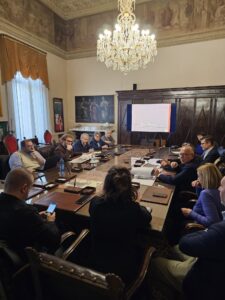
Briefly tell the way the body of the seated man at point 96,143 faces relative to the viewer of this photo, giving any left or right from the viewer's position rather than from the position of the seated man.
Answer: facing the viewer and to the right of the viewer

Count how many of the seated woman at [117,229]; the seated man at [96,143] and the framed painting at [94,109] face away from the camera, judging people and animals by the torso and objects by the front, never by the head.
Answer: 1

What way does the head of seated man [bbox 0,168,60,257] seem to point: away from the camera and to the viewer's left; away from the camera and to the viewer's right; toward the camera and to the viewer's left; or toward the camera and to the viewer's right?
away from the camera and to the viewer's right

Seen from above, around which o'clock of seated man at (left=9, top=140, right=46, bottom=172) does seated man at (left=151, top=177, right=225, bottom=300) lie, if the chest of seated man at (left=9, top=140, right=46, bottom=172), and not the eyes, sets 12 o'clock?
seated man at (left=151, top=177, right=225, bottom=300) is roughly at 1 o'clock from seated man at (left=9, top=140, right=46, bottom=172).

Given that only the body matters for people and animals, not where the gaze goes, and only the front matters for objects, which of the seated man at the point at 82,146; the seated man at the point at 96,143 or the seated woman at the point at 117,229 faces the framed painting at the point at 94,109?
the seated woman

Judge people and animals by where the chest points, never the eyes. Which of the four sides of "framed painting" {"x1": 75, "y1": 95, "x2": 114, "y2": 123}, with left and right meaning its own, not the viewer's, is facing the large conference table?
front

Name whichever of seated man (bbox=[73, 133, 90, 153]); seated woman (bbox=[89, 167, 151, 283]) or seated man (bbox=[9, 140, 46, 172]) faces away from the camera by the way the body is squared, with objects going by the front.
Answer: the seated woman

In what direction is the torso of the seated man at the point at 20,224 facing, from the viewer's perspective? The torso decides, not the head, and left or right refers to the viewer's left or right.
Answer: facing away from the viewer and to the right of the viewer

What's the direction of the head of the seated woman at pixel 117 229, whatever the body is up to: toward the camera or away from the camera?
away from the camera

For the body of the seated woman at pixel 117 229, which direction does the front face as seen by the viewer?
away from the camera

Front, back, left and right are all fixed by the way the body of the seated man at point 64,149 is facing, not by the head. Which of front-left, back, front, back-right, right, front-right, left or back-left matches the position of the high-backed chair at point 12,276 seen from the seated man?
front-right

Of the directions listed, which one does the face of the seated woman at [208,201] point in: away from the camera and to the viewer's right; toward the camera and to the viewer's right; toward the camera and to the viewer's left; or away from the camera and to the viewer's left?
away from the camera and to the viewer's left

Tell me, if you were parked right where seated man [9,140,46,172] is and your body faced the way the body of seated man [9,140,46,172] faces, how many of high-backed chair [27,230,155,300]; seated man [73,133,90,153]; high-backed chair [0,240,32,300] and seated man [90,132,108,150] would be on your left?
2

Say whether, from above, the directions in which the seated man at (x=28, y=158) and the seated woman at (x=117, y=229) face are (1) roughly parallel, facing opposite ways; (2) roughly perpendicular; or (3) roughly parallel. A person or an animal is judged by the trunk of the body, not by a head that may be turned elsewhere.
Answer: roughly perpendicular
